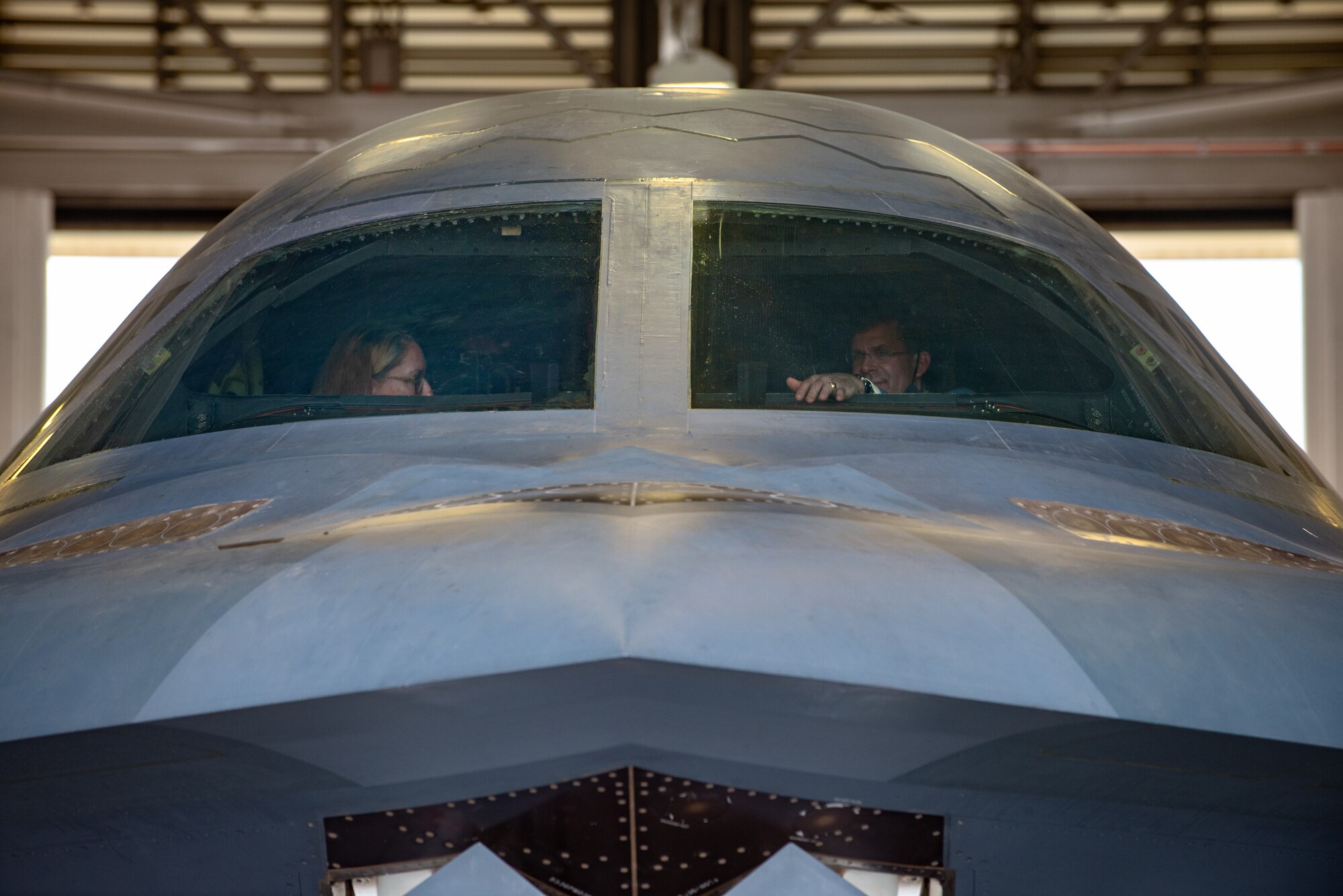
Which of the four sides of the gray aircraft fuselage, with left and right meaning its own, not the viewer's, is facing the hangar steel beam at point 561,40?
back

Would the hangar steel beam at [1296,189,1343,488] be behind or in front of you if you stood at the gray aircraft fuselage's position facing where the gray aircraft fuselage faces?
behind

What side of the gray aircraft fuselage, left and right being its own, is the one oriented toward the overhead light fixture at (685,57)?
back

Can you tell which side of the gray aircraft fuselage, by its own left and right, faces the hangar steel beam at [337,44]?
back

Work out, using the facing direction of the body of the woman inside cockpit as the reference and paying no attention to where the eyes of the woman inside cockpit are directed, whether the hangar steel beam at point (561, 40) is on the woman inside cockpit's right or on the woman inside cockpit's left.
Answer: on the woman inside cockpit's left

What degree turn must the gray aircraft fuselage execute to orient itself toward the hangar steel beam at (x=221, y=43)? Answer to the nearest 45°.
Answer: approximately 180°
